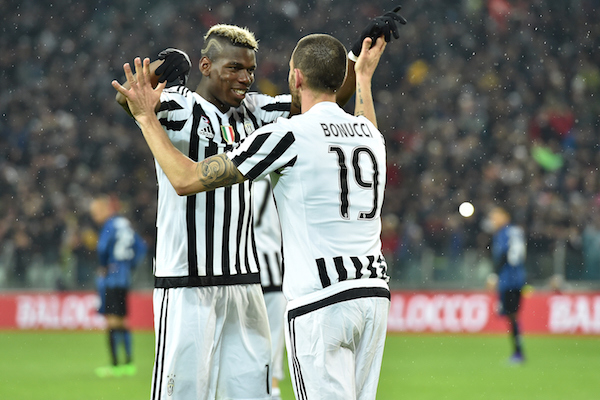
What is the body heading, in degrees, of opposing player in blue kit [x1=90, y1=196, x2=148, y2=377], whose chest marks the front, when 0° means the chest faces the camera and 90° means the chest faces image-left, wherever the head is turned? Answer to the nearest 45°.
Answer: approximately 135°

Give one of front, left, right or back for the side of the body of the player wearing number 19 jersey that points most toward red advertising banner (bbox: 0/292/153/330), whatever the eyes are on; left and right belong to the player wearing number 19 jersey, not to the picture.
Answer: front

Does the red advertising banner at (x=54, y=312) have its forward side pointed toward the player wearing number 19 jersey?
yes

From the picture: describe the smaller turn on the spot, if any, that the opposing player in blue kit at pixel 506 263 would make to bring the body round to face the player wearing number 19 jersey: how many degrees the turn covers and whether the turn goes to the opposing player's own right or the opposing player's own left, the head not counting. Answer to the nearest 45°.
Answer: approximately 90° to the opposing player's own left

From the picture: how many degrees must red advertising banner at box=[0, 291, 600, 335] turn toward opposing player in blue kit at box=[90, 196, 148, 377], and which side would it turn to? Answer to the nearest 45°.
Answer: approximately 45° to its right

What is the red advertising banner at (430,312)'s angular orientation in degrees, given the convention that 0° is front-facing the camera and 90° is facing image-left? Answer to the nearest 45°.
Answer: approximately 0°

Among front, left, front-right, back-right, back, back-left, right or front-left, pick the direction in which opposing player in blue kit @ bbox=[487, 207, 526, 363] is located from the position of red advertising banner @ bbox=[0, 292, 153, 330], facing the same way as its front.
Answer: front-left

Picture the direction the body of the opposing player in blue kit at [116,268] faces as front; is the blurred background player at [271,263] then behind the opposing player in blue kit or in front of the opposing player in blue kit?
behind

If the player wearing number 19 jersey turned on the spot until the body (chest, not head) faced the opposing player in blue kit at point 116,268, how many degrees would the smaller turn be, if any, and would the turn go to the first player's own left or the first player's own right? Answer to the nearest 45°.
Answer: approximately 45° to the first player's own right

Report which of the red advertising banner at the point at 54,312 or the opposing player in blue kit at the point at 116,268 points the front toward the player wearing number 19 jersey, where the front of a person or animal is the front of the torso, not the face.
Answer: the red advertising banner
